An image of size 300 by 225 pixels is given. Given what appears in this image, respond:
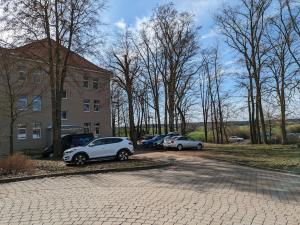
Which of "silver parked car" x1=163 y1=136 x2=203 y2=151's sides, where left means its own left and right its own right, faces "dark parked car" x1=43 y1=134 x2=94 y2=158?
back

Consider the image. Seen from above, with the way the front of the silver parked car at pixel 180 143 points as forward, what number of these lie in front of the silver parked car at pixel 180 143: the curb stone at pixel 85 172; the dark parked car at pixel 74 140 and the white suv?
0

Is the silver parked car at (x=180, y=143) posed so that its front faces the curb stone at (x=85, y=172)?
no

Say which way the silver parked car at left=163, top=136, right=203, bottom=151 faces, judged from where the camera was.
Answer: facing away from the viewer and to the right of the viewer

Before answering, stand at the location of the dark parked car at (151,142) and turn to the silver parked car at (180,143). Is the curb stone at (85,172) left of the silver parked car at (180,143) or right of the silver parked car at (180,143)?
right

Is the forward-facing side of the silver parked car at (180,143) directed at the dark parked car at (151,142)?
no

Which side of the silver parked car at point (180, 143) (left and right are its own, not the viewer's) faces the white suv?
back

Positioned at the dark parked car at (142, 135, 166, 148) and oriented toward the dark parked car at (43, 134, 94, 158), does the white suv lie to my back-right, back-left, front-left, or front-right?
front-left
